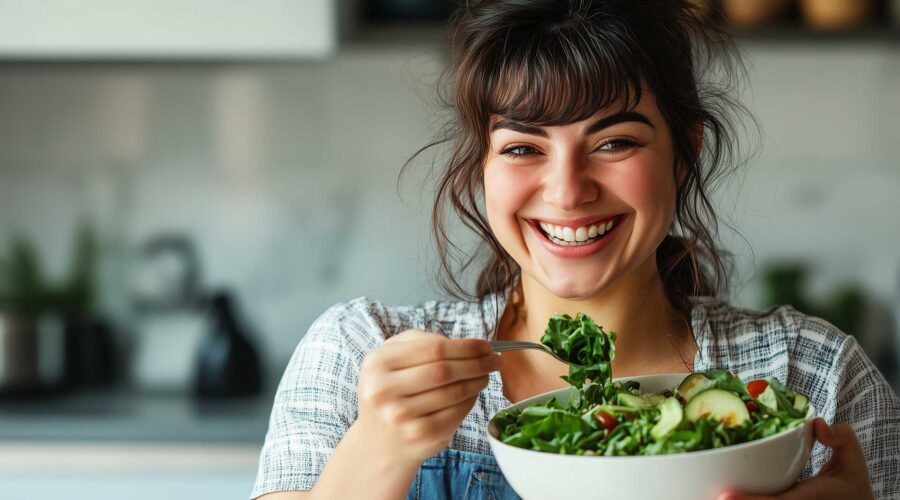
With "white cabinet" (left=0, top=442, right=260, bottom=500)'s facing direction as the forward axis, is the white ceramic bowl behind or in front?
in front

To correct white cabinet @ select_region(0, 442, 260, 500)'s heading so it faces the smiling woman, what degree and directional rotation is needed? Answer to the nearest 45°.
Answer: approximately 45° to its left

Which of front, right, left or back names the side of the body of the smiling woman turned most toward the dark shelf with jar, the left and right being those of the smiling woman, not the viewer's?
back

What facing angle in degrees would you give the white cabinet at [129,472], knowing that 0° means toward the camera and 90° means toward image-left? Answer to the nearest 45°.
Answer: approximately 0°

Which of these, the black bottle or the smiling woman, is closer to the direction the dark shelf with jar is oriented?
the smiling woman

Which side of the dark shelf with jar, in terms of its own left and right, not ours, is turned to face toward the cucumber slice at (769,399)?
front

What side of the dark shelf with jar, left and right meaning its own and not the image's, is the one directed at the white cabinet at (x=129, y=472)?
right
